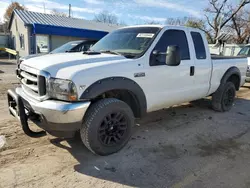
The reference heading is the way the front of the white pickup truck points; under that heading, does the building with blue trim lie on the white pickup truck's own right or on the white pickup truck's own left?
on the white pickup truck's own right

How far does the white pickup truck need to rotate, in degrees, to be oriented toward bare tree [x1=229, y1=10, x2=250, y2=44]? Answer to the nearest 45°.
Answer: approximately 180°

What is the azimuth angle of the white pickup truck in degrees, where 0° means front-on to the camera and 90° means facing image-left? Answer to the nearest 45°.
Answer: approximately 45°
